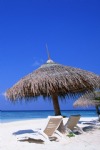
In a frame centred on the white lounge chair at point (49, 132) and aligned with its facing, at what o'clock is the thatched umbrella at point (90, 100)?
The thatched umbrella is roughly at 5 o'clock from the white lounge chair.

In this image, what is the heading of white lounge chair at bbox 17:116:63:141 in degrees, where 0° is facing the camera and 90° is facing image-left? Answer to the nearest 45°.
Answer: approximately 45°

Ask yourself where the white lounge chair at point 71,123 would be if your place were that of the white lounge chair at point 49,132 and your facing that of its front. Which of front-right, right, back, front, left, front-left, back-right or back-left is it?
back

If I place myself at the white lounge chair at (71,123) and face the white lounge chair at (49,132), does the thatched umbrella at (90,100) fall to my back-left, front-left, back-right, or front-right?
back-right
